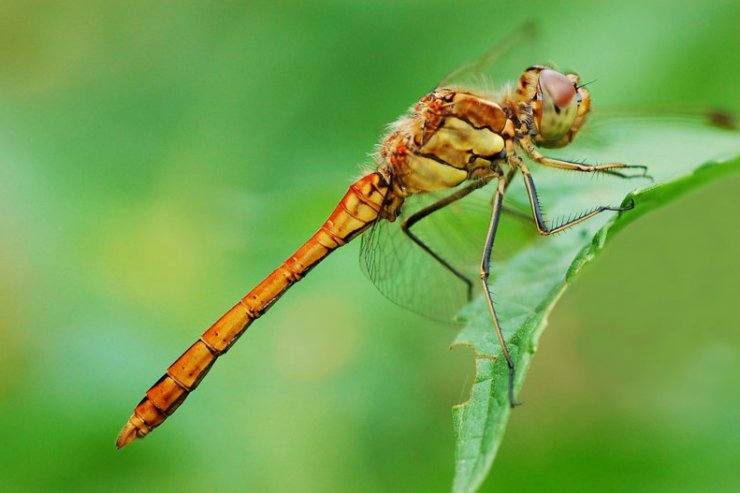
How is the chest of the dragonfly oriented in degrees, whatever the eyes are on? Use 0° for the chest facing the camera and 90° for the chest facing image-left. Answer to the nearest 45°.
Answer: approximately 270°
